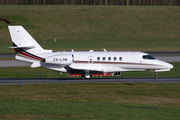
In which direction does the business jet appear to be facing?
to the viewer's right
